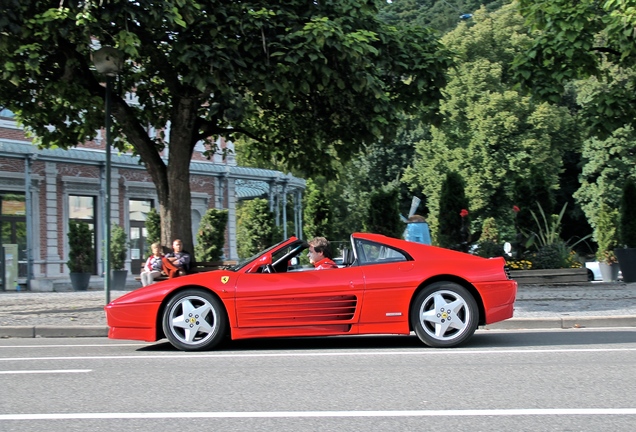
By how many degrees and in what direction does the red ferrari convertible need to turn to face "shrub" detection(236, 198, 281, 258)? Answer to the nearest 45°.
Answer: approximately 90° to its right

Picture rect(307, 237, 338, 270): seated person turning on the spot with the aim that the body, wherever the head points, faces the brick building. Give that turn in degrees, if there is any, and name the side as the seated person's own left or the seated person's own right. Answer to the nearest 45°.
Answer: approximately 45° to the seated person's own right

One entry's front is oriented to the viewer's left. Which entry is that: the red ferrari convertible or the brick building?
the red ferrari convertible

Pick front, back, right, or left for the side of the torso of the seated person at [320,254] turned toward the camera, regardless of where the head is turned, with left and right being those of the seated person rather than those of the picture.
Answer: left

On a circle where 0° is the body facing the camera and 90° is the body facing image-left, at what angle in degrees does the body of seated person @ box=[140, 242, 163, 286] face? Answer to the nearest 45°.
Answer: approximately 45°

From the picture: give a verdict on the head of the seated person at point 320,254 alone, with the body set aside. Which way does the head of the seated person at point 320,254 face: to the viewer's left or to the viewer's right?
to the viewer's left

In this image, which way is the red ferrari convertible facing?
to the viewer's left

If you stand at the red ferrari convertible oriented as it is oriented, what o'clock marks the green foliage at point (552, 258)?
The green foliage is roughly at 4 o'clock from the red ferrari convertible.
